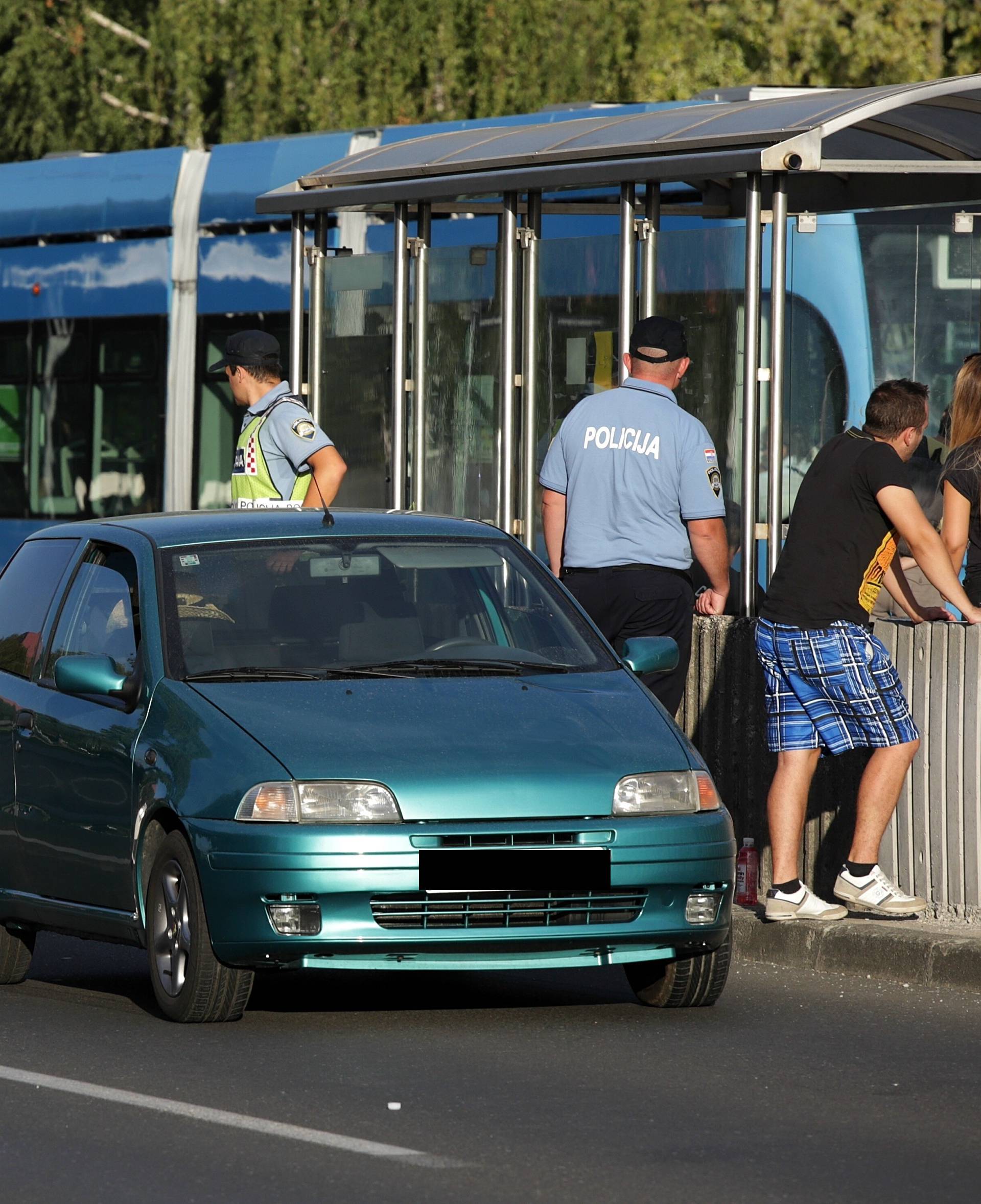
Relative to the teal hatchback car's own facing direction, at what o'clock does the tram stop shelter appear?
The tram stop shelter is roughly at 8 o'clock from the teal hatchback car.

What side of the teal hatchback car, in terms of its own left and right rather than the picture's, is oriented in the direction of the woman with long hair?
left

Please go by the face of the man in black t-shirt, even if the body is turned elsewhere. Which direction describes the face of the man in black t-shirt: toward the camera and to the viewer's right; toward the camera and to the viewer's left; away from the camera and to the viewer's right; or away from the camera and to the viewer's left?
away from the camera and to the viewer's right

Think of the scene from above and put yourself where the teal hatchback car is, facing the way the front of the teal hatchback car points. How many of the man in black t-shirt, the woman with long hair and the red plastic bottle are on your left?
3

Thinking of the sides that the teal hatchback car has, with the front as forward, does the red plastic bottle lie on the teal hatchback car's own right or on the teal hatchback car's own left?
on the teal hatchback car's own left

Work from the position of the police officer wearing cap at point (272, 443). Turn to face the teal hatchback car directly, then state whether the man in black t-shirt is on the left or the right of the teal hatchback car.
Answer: left
